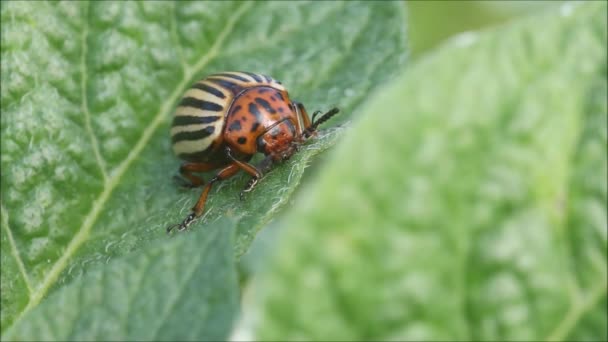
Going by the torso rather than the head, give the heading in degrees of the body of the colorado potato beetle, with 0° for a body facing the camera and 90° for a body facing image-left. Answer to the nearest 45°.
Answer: approximately 315°
